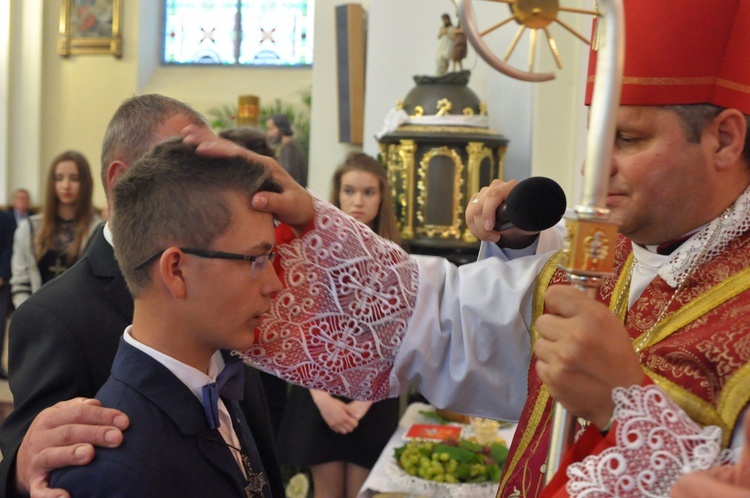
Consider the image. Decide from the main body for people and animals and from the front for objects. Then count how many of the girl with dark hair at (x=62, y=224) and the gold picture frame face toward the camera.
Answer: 2

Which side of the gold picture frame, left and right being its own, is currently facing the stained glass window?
left

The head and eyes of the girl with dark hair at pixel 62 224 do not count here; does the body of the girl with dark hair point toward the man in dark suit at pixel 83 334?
yes

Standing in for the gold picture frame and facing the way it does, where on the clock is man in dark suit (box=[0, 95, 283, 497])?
The man in dark suit is roughly at 12 o'clock from the gold picture frame.

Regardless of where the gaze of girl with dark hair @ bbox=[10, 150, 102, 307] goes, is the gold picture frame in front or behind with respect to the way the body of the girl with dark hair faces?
behind

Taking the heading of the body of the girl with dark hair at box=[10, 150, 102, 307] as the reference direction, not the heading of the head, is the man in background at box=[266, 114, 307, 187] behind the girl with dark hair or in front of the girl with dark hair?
behind

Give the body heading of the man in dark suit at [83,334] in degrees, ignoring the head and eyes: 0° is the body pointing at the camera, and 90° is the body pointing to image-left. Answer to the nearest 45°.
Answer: approximately 315°
